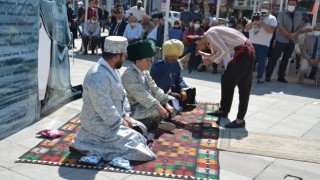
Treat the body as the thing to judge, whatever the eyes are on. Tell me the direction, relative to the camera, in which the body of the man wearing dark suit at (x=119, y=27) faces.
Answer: toward the camera

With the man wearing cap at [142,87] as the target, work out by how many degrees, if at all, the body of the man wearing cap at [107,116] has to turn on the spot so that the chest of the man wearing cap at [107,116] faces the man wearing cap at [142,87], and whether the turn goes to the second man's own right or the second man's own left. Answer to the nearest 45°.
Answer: approximately 45° to the second man's own left

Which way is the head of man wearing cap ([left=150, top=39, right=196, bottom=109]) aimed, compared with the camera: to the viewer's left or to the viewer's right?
to the viewer's right

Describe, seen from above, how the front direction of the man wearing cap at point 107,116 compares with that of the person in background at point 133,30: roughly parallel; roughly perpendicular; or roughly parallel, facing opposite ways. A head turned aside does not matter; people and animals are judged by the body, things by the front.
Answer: roughly perpendicular

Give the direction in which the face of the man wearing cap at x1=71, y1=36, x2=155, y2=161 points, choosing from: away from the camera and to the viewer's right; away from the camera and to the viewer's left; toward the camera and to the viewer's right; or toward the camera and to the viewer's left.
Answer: away from the camera and to the viewer's right

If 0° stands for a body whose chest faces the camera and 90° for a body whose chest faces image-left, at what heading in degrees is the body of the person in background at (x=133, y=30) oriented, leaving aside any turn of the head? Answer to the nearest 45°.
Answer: approximately 0°

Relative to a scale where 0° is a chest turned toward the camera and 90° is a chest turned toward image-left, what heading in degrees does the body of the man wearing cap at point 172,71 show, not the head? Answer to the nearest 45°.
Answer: approximately 315°

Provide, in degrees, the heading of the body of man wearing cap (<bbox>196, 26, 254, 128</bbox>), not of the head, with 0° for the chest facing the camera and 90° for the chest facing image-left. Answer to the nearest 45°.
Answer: approximately 90°

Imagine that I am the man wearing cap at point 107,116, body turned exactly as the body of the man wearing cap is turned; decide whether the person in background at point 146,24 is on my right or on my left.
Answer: on my left

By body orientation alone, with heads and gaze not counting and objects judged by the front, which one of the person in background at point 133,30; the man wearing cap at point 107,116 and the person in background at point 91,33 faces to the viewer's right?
the man wearing cap

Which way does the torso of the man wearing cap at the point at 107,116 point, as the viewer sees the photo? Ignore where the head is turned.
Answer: to the viewer's right

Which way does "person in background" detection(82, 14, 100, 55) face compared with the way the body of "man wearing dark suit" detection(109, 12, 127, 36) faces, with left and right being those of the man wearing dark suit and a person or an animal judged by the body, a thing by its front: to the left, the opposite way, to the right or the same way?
the same way

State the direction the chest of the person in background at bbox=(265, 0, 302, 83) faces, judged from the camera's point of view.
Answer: toward the camera

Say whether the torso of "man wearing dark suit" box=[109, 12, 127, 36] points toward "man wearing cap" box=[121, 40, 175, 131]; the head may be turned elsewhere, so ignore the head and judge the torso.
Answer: yes

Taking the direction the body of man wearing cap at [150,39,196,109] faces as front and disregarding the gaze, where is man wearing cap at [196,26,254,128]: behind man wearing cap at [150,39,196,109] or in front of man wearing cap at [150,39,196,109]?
in front

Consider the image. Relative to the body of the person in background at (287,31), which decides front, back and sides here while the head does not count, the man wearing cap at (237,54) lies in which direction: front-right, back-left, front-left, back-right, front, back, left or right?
front

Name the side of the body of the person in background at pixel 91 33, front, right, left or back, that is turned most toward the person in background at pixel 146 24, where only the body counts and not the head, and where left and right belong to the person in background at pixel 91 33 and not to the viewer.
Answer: left

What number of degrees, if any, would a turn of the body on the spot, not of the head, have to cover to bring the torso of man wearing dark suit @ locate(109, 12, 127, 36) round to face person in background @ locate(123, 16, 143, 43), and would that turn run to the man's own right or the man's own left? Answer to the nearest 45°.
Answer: approximately 45° to the man's own left

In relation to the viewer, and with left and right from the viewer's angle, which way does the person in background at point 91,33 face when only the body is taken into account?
facing the viewer
